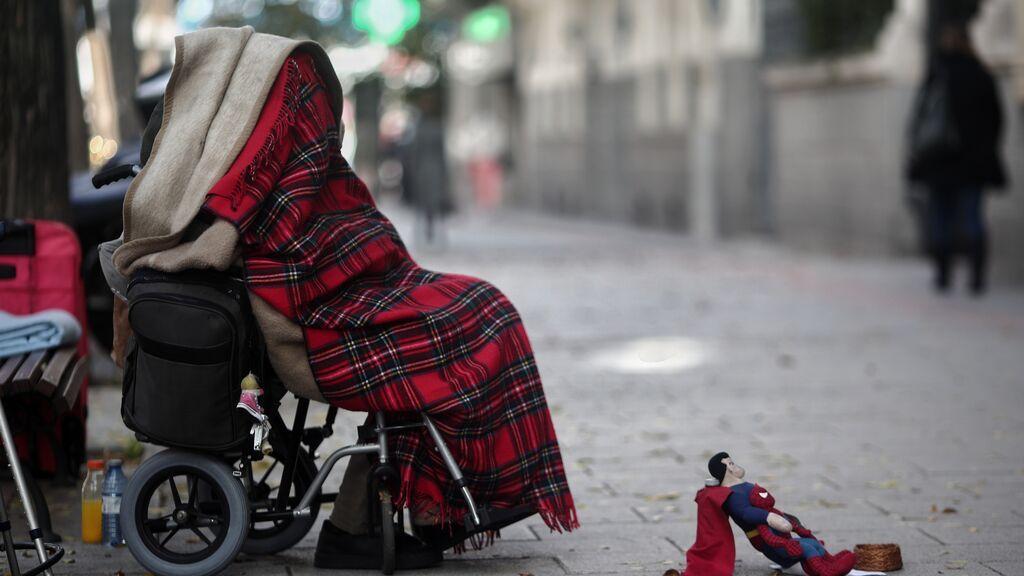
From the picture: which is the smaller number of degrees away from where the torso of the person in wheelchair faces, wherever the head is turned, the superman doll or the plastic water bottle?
the superman doll

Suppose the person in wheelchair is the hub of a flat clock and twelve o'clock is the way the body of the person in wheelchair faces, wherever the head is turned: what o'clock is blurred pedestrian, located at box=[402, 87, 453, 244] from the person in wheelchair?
The blurred pedestrian is roughly at 9 o'clock from the person in wheelchair.

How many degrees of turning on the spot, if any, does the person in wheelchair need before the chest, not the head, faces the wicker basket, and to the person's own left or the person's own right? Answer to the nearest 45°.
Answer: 0° — they already face it

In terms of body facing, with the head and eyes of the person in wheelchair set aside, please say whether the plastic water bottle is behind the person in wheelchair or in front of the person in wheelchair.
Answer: behind

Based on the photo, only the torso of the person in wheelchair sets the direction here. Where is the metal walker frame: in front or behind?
behind

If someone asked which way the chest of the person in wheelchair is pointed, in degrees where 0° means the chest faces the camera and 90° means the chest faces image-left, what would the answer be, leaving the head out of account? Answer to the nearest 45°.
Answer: approximately 270°

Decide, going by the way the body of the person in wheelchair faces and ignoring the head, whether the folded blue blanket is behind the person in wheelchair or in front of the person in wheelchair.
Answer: behind

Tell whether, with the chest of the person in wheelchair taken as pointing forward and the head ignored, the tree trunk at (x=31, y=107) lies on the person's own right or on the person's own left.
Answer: on the person's own left
